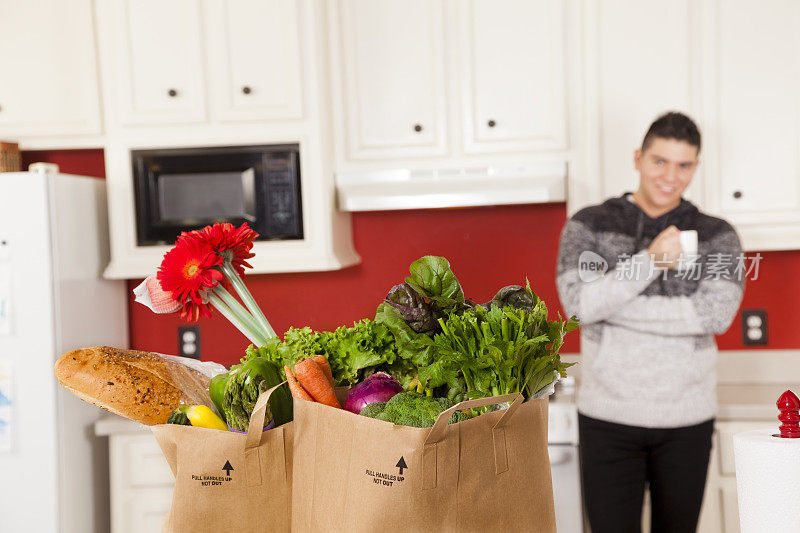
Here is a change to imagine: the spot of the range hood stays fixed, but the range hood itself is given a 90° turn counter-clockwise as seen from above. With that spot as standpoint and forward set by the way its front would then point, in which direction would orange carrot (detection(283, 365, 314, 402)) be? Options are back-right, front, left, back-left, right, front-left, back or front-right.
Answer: right

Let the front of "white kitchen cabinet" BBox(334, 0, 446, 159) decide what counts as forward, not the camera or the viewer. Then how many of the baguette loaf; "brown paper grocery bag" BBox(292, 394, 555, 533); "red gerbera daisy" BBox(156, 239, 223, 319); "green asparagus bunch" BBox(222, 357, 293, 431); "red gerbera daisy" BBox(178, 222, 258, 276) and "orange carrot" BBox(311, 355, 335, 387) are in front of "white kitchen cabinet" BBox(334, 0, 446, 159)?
6

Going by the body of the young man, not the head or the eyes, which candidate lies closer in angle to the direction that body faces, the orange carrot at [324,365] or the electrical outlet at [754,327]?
the orange carrot

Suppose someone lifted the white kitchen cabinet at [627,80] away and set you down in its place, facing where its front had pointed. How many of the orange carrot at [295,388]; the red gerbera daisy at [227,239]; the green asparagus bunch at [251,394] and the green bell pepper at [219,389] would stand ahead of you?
4

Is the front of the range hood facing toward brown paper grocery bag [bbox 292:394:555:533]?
yes

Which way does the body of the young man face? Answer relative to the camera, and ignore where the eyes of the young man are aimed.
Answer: toward the camera

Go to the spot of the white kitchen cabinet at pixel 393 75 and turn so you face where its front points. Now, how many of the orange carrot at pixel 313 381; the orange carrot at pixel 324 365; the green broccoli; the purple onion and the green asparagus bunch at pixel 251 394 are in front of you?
5

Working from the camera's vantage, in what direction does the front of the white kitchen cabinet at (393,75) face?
facing the viewer

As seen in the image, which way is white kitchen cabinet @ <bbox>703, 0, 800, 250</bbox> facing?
toward the camera

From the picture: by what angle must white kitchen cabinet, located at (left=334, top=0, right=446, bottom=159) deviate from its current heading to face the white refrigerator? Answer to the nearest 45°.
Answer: approximately 90° to its right

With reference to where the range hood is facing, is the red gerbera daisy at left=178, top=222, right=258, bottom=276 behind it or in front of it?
in front

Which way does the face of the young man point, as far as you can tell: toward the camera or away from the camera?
toward the camera

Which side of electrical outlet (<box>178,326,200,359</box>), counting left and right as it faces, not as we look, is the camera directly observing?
front

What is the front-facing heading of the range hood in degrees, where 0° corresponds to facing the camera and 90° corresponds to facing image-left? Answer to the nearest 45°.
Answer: approximately 0°

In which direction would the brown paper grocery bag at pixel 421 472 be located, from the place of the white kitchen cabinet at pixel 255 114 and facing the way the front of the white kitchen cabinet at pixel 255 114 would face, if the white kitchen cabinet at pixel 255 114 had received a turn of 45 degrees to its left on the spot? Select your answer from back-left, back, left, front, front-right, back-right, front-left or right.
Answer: front-right

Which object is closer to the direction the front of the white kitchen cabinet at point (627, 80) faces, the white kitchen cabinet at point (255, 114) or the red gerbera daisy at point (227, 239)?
the red gerbera daisy

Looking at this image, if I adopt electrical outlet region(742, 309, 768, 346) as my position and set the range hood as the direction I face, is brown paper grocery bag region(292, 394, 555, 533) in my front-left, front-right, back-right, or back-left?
front-left
